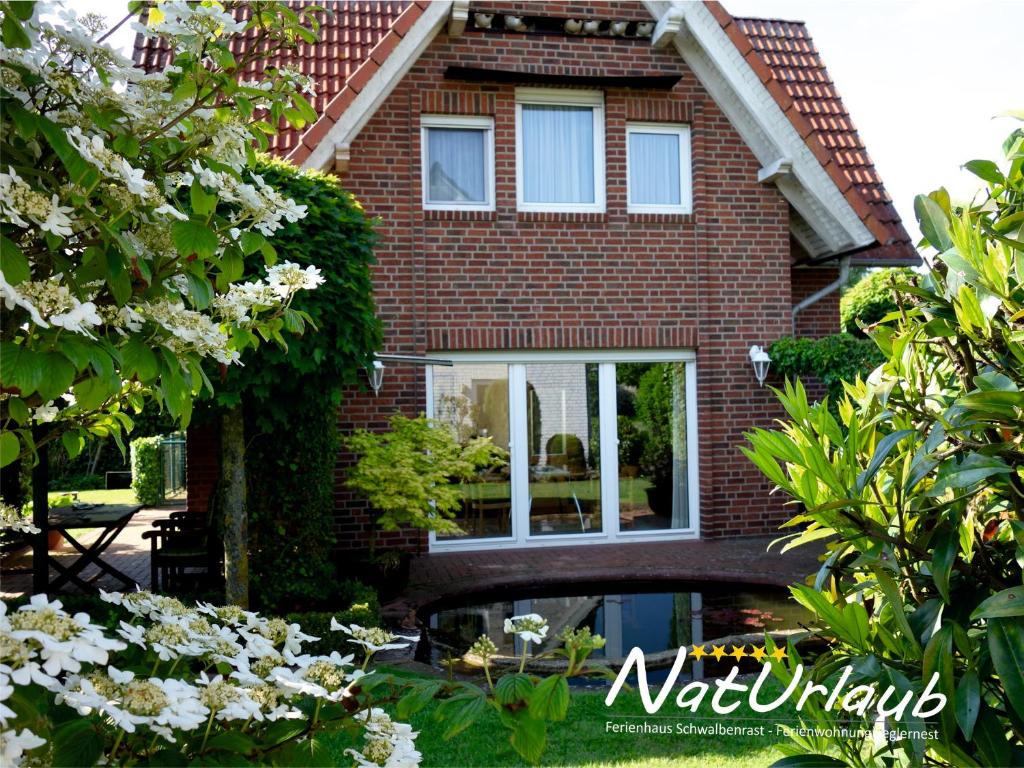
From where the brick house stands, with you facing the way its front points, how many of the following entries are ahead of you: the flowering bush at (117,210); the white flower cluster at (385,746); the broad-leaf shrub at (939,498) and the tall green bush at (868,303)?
3

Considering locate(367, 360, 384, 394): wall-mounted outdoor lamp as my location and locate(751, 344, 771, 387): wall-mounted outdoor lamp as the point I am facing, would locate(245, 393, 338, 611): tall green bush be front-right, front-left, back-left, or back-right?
back-right

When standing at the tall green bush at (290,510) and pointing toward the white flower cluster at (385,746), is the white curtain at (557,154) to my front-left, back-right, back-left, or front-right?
back-left

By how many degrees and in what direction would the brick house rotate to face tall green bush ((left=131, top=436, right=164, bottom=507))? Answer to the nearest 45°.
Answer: approximately 135° to its right

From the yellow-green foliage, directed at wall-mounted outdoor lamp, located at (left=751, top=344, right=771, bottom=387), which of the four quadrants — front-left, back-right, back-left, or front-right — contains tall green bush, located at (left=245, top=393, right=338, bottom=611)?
back-right

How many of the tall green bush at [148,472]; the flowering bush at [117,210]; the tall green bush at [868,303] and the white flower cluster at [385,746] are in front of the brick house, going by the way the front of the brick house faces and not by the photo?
2

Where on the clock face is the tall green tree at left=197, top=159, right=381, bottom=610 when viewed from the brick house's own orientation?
The tall green tree is roughly at 1 o'clock from the brick house.

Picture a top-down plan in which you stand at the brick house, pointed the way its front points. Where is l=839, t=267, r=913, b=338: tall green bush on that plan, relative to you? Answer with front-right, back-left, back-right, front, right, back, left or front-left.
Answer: back-left

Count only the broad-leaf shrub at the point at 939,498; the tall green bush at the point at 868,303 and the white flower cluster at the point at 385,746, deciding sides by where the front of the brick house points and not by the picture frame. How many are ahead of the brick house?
2

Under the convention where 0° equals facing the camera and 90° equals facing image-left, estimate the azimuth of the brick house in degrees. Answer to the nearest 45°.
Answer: approximately 0°

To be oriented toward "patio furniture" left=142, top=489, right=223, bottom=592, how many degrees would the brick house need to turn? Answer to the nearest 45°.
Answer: approximately 45° to its right

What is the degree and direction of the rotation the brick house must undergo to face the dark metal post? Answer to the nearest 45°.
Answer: approximately 45° to its right

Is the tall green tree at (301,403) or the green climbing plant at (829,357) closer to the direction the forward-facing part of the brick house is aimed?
the tall green tree

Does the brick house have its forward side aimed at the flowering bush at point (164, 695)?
yes
